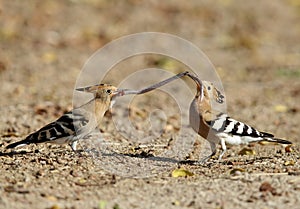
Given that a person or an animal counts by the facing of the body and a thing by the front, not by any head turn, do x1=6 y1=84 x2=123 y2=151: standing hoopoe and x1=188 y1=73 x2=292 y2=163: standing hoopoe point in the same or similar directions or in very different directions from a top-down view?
very different directions

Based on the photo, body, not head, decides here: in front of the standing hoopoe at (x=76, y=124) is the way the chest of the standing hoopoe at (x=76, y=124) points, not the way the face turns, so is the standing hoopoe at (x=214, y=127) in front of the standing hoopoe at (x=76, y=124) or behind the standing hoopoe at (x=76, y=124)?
in front

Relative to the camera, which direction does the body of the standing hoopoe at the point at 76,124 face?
to the viewer's right

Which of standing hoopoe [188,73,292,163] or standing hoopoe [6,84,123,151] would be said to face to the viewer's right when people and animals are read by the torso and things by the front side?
standing hoopoe [6,84,123,151]

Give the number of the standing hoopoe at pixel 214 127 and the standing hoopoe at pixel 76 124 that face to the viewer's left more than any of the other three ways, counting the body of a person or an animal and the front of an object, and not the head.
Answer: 1

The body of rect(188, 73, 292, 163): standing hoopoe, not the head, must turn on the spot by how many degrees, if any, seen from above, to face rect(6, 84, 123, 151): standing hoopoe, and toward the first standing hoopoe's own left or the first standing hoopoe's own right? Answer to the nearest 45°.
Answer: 0° — it already faces it

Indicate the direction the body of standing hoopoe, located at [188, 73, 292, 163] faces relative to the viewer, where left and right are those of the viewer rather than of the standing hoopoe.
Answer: facing to the left of the viewer
